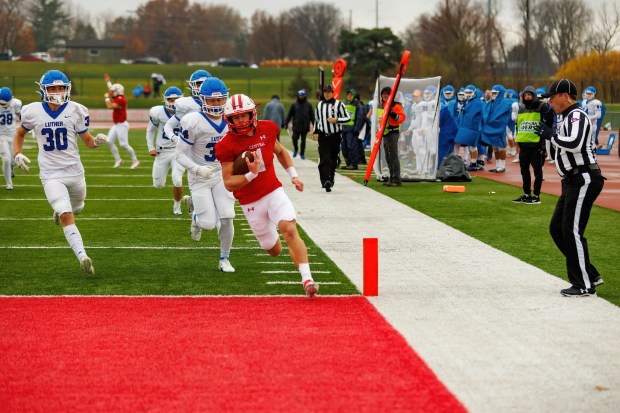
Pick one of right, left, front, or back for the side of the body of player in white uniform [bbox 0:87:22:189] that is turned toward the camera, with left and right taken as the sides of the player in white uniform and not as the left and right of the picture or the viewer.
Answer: front

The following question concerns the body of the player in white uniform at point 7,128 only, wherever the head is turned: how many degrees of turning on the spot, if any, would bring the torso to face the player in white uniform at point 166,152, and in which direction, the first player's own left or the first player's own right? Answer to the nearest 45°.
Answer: approximately 45° to the first player's own left

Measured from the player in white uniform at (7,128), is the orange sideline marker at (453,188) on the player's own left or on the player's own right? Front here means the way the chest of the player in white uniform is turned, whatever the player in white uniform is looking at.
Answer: on the player's own left

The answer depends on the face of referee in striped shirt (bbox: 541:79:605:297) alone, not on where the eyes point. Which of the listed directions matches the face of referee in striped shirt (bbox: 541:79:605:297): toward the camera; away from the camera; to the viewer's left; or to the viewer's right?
to the viewer's left

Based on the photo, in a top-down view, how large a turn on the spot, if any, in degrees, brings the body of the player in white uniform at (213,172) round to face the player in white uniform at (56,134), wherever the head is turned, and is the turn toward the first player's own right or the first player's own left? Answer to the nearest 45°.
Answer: approximately 135° to the first player's own right

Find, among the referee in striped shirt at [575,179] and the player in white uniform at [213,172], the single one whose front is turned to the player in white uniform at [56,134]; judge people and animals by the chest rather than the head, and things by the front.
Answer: the referee in striped shirt

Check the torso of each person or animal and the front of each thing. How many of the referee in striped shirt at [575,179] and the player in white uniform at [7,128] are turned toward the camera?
1

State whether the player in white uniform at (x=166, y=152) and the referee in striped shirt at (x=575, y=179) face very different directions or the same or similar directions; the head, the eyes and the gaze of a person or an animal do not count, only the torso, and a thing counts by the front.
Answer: very different directions

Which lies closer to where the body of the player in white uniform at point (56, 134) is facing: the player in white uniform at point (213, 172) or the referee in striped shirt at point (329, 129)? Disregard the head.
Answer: the player in white uniform

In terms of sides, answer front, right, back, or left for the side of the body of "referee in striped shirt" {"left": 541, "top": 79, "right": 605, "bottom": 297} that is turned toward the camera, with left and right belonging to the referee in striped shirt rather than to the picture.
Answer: left

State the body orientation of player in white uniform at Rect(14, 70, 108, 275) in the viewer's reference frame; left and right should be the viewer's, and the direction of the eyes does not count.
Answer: facing the viewer

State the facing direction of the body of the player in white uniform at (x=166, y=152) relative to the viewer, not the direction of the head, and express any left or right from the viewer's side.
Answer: facing the viewer and to the right of the viewer

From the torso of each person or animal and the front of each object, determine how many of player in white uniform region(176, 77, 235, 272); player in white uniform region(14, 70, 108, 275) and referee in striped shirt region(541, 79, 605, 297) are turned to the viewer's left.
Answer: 1

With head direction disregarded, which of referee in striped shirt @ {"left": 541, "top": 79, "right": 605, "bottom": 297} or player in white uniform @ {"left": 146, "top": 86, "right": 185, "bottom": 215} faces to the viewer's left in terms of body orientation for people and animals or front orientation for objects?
the referee in striped shirt
